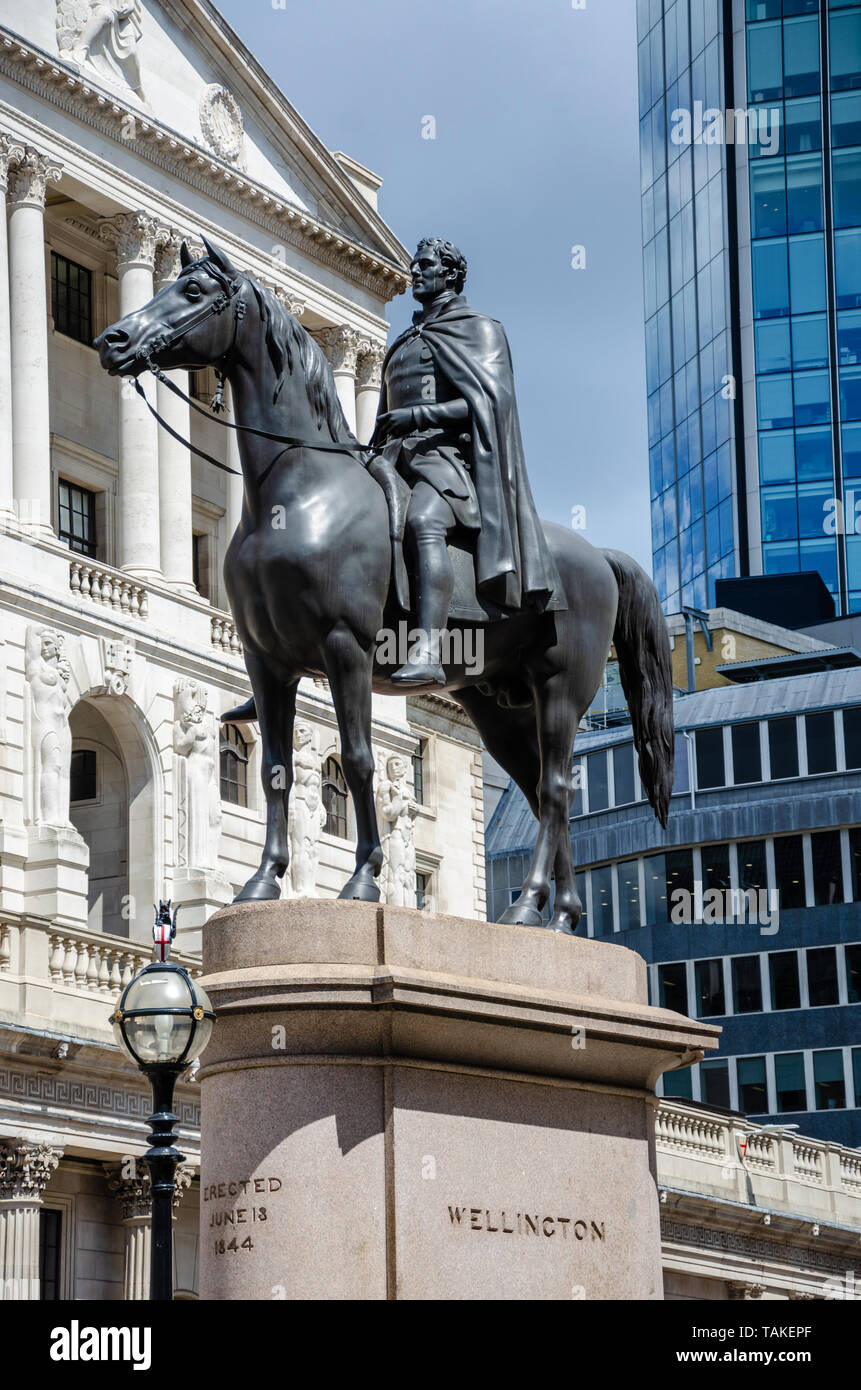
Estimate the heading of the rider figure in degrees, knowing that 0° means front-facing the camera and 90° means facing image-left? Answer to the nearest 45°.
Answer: approximately 45°

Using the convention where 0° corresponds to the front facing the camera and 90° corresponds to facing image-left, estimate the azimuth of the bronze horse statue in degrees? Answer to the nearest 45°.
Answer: approximately 45°
